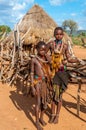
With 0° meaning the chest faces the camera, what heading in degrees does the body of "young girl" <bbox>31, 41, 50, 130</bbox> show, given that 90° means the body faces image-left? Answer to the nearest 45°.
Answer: approximately 315°

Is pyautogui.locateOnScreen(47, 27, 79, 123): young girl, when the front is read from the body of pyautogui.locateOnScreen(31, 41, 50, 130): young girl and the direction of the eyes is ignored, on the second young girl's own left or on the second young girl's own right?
on the second young girl's own left
